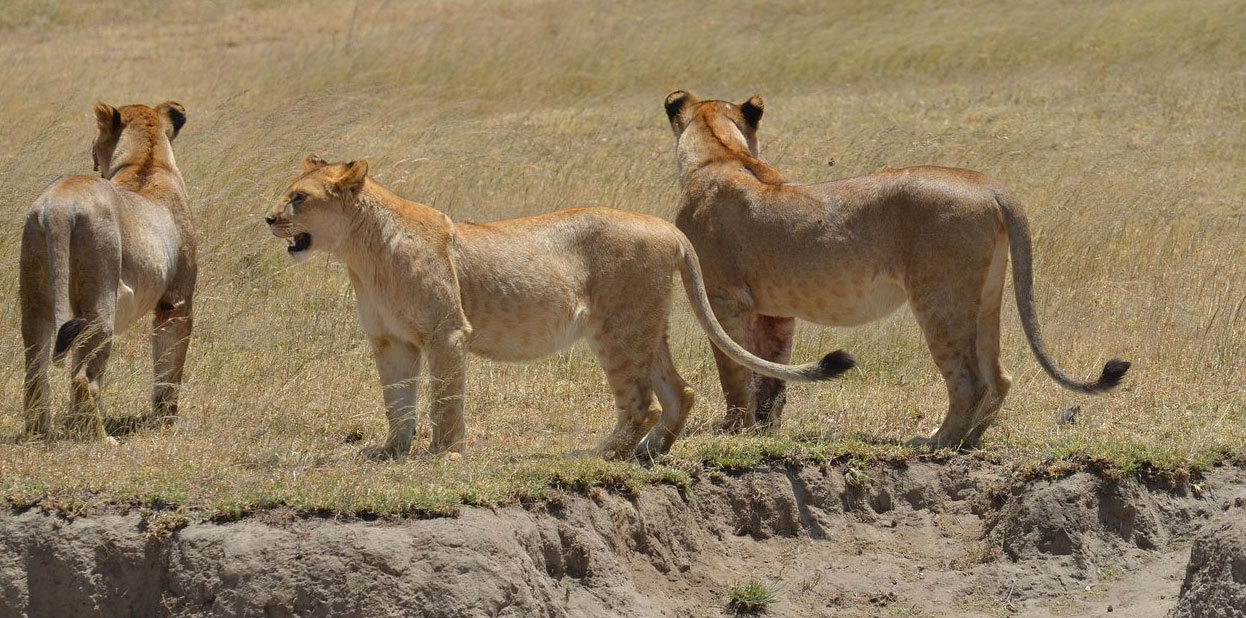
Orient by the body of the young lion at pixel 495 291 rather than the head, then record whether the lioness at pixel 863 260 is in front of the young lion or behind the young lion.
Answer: behind

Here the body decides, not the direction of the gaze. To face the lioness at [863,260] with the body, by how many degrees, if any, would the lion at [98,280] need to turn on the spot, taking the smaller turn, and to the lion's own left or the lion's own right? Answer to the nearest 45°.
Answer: approximately 45° to the lion's own right

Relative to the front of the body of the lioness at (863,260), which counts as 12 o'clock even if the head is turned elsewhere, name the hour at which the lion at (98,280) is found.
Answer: The lion is roughly at 10 o'clock from the lioness.

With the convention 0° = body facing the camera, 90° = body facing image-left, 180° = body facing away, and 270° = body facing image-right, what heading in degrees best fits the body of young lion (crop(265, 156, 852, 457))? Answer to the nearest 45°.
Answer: approximately 90°

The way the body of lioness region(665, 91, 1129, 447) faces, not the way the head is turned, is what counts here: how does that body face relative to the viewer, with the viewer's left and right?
facing away from the viewer and to the left of the viewer

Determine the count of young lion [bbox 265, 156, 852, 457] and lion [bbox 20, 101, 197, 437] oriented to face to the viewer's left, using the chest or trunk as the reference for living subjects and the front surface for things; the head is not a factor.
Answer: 1

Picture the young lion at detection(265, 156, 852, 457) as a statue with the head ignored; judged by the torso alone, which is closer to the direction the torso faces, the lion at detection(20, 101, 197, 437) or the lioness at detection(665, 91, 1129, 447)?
the lion

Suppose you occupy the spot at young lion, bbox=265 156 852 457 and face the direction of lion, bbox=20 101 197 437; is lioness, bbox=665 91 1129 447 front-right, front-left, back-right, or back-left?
back-right

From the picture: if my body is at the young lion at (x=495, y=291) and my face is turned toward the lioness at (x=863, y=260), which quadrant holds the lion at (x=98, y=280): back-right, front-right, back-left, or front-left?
back-left

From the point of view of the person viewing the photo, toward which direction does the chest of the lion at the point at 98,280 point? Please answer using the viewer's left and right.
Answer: facing away from the viewer and to the right of the viewer

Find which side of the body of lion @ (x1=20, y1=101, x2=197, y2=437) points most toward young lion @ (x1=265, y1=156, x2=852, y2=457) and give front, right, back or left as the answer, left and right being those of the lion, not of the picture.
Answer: right

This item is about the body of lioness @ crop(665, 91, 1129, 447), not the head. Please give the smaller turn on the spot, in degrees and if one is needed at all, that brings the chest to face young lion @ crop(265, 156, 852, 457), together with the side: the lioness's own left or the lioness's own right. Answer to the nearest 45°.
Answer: approximately 90° to the lioness's own left

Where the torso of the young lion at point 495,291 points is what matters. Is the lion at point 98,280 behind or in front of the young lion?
in front
